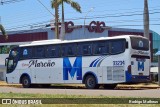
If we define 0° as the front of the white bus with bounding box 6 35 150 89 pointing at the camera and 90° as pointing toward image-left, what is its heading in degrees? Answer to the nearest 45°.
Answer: approximately 135°
